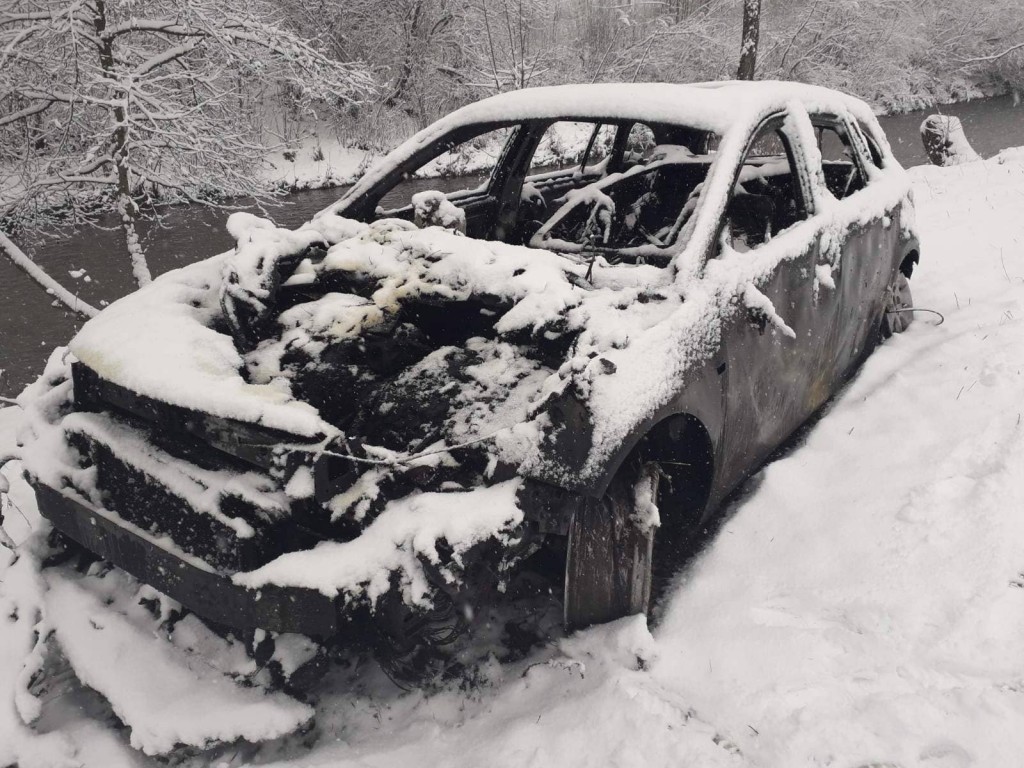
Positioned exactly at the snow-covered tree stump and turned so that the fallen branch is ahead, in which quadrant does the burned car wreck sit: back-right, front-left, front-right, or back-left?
front-left

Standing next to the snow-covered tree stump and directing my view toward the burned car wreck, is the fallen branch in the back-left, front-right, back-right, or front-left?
front-right

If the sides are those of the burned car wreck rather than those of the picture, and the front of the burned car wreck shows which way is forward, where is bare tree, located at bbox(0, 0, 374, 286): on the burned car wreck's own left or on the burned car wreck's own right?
on the burned car wreck's own right

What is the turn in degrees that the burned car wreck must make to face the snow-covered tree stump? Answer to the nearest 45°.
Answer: approximately 180°

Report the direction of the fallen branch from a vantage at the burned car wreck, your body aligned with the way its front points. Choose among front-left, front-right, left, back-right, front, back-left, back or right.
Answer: right

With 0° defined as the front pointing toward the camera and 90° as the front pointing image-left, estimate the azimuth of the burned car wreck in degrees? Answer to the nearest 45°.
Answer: approximately 45°
